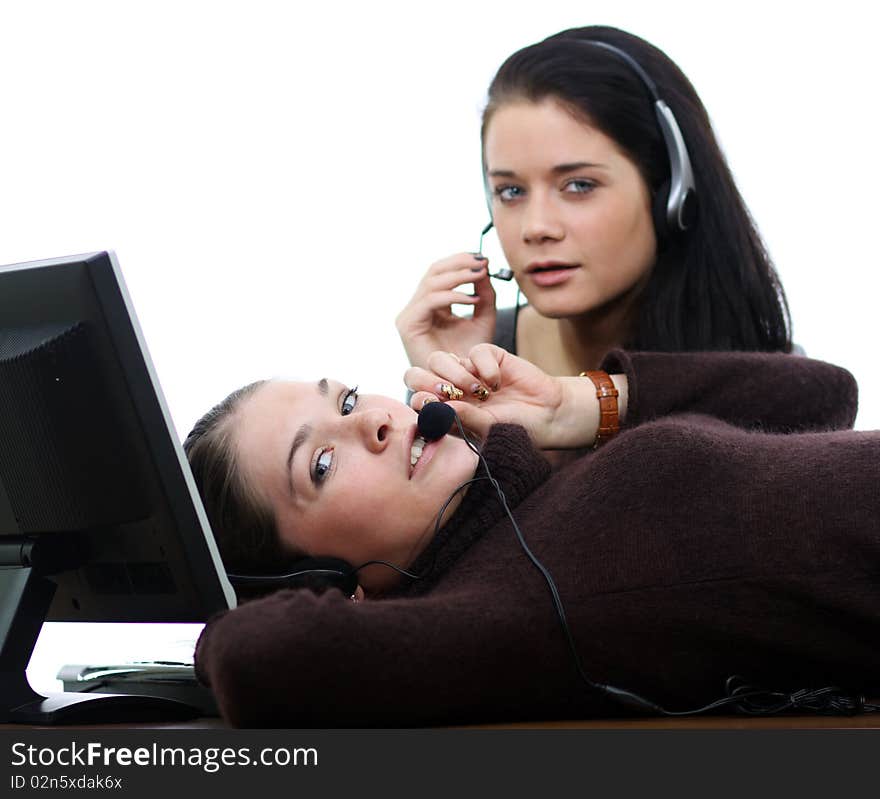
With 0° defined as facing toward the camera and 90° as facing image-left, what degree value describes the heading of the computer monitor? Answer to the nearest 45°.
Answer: approximately 225°
